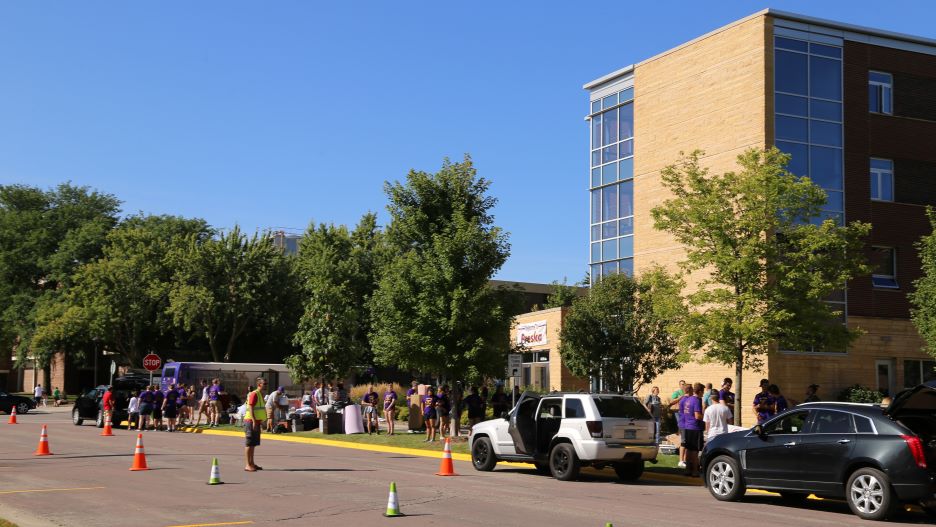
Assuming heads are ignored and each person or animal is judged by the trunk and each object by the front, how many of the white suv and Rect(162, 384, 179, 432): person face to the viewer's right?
0

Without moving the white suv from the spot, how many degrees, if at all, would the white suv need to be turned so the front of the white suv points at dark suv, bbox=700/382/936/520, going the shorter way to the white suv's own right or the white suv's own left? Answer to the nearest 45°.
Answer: approximately 180°

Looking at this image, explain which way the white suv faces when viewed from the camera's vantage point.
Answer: facing away from the viewer and to the left of the viewer

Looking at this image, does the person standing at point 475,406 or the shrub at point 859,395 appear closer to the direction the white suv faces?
the person standing

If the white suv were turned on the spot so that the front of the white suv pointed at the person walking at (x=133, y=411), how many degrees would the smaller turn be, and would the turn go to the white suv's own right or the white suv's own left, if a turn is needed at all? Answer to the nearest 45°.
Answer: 0° — it already faces them
